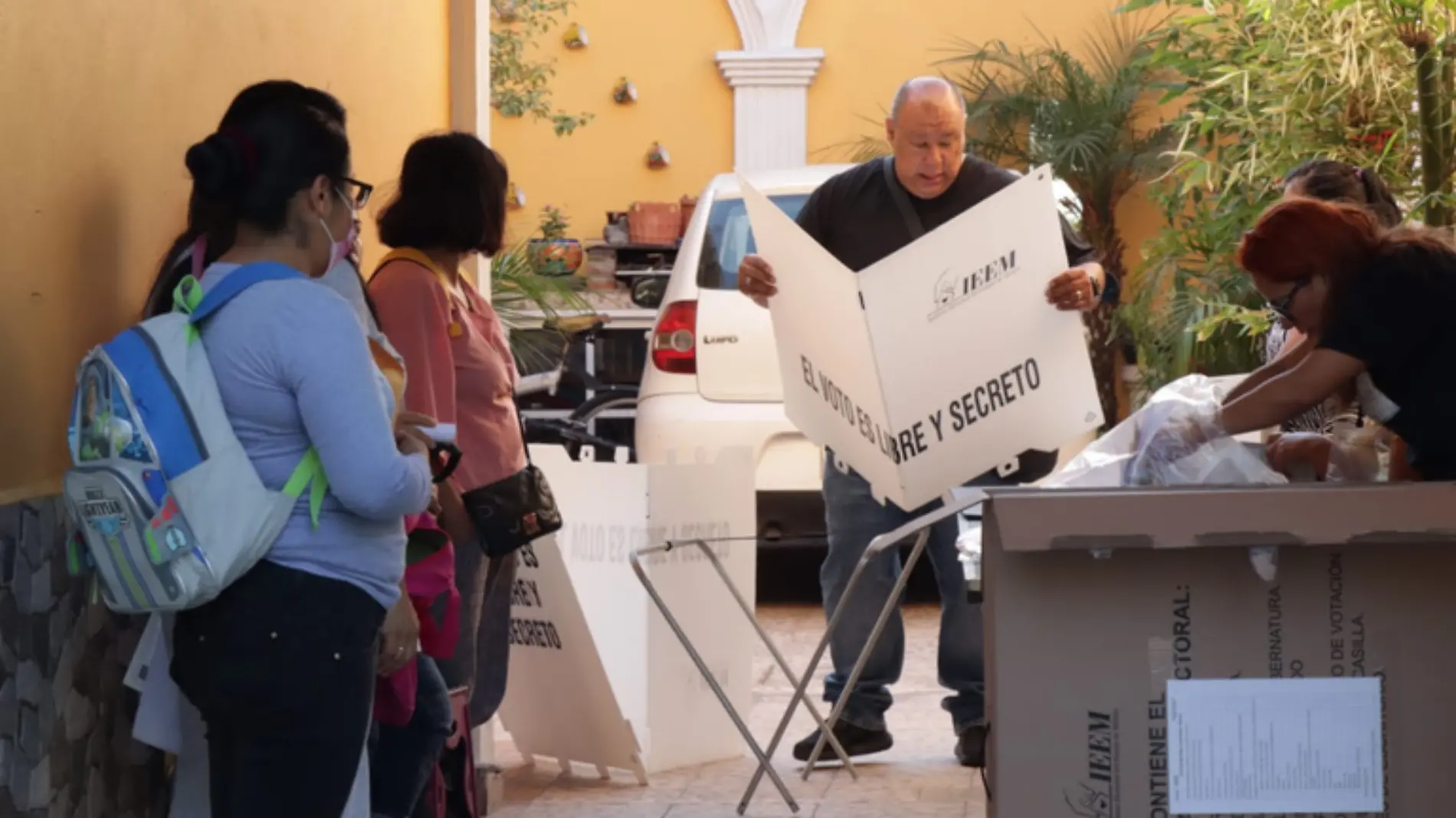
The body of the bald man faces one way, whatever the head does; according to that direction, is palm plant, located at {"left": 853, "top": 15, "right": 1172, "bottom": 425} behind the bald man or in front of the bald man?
behind

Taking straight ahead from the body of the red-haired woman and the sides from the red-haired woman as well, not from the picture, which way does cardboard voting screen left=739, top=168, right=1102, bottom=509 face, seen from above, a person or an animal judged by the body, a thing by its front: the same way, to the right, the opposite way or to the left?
to the left

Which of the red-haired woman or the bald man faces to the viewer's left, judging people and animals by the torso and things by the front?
the red-haired woman

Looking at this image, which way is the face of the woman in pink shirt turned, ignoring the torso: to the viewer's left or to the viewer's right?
to the viewer's right

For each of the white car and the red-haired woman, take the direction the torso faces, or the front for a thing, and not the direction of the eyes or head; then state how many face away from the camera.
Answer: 1

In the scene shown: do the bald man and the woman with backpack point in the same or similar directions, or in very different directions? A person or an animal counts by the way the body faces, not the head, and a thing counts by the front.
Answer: very different directions

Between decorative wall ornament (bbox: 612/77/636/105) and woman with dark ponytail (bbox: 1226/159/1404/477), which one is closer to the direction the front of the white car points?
the decorative wall ornament

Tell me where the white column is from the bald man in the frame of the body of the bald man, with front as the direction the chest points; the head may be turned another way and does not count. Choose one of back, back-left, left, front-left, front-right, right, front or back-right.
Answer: back

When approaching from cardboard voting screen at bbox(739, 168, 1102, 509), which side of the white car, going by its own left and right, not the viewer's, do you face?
back

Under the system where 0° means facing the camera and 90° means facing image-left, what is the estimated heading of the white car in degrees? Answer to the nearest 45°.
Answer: approximately 180°

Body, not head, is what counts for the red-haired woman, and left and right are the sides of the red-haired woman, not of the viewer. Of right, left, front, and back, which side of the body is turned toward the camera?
left
